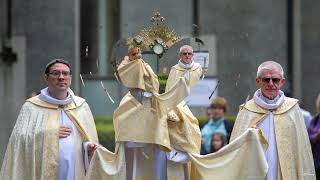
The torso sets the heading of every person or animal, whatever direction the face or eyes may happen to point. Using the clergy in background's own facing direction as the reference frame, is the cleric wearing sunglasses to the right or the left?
on its left

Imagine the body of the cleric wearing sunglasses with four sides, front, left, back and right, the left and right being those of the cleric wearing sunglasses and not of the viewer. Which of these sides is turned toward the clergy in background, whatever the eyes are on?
back

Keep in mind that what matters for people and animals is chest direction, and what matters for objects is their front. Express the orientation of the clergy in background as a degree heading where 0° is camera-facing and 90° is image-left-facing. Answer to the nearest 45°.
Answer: approximately 0°

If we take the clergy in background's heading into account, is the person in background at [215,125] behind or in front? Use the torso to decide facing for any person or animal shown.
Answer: behind

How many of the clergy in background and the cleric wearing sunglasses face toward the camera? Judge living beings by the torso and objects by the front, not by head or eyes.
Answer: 2

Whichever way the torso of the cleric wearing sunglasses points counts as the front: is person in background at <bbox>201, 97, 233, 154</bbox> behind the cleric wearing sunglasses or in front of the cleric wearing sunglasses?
behind
